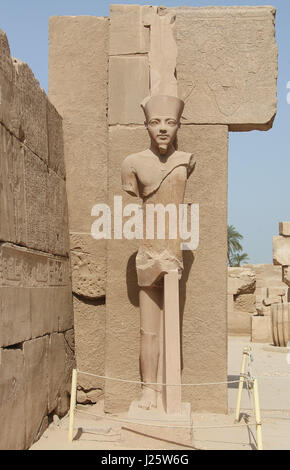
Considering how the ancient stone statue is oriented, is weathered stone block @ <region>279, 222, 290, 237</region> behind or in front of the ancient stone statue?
behind

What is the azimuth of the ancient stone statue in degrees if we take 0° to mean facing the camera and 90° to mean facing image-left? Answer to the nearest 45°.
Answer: approximately 0°

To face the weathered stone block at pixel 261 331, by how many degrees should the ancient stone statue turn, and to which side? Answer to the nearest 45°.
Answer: approximately 180°

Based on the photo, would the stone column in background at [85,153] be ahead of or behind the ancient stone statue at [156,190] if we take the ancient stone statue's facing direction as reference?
behind

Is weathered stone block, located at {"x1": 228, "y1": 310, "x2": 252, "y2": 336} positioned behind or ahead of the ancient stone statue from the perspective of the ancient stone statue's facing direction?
behind

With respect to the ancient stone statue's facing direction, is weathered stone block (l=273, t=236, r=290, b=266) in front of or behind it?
behind

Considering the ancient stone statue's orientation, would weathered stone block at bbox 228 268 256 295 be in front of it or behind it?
behind
